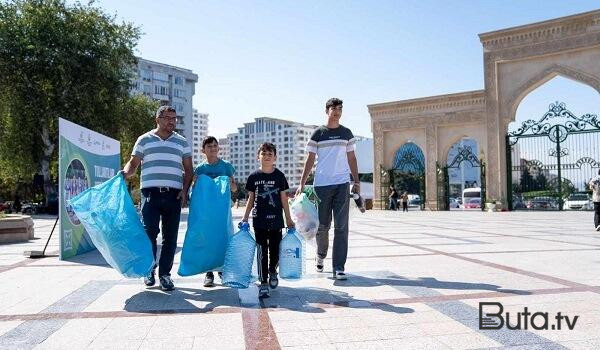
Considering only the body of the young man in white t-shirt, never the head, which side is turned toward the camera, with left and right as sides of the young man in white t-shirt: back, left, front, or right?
front

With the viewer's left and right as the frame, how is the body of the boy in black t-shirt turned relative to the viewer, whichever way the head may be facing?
facing the viewer

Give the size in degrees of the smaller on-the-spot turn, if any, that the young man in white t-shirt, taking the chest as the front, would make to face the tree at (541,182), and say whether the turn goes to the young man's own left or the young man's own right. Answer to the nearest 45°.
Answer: approximately 135° to the young man's own left

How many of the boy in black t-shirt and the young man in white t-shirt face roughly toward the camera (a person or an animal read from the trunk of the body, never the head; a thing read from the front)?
2

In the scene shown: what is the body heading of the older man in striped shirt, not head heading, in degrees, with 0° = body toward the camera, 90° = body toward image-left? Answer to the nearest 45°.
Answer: approximately 0°

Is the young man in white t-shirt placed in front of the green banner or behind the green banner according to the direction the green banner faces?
in front

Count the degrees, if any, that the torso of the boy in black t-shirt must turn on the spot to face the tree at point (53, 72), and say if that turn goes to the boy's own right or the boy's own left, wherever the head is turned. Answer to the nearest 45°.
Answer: approximately 135° to the boy's own right

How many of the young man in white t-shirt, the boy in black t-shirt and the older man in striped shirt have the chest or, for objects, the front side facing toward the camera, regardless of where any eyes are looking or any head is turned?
3

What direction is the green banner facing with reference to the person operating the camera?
facing the viewer and to the right of the viewer

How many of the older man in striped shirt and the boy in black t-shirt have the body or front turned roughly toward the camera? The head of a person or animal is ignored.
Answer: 2

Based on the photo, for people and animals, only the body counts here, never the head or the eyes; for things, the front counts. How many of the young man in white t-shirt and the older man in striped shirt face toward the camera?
2

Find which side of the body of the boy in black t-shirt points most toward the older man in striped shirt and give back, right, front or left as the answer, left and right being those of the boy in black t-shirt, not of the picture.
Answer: right

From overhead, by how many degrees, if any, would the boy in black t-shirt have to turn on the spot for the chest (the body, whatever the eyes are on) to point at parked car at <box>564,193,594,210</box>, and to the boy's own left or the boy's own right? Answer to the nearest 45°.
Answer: approximately 135° to the boy's own left
